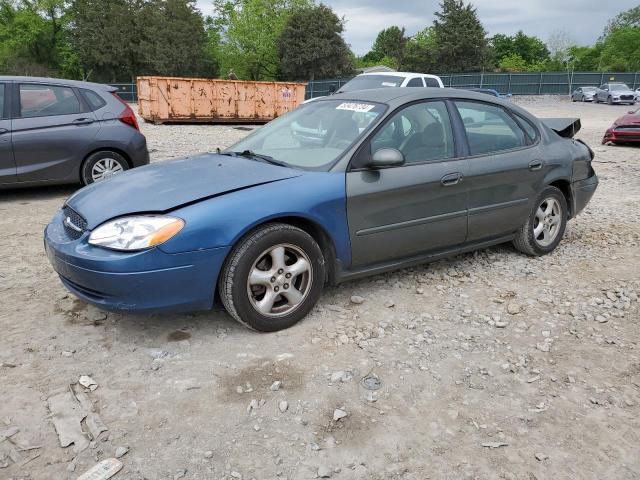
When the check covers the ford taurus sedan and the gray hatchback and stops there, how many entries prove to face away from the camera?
0

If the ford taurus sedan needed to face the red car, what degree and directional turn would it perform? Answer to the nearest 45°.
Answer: approximately 180°

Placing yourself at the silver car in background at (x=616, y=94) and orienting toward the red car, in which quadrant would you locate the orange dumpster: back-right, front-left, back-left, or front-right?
front-right

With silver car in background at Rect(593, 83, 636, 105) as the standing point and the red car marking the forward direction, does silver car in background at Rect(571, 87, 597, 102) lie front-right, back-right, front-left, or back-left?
back-right

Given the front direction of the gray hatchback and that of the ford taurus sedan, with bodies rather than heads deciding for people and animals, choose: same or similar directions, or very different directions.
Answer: same or similar directions

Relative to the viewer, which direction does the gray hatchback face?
to the viewer's left

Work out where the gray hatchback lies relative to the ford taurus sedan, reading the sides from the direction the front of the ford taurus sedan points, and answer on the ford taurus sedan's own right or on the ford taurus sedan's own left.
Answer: on the ford taurus sedan's own right

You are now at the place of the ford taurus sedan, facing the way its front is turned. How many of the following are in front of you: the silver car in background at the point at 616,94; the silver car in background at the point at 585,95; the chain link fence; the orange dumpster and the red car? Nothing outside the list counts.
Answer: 0

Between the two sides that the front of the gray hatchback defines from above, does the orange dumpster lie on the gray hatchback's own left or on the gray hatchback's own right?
on the gray hatchback's own right

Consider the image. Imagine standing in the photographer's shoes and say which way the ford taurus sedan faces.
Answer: facing the viewer and to the left of the viewer

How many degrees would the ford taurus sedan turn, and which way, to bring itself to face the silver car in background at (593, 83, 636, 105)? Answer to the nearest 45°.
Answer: approximately 180°

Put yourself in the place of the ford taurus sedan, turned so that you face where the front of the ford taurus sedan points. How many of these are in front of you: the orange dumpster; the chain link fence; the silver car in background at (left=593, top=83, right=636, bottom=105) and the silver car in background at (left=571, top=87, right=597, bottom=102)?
0

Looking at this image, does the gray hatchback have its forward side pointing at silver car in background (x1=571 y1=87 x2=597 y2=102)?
no

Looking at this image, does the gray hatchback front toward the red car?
no

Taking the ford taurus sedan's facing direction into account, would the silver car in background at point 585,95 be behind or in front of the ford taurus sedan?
behind
